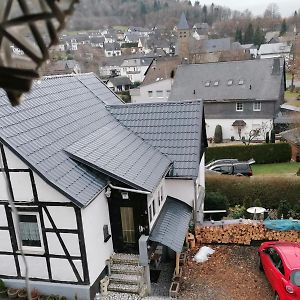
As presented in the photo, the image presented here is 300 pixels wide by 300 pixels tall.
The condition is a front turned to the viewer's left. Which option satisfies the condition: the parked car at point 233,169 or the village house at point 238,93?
the parked car

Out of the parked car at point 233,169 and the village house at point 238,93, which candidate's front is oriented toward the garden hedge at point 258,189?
the village house

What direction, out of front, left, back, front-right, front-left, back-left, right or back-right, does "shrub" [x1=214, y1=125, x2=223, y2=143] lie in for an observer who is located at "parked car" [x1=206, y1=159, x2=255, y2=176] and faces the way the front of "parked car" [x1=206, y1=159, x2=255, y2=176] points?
right

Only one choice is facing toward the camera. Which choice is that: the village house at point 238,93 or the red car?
the village house

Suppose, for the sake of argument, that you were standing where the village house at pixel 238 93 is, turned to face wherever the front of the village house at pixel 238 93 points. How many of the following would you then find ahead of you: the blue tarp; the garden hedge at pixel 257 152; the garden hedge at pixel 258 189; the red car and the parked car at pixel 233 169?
5

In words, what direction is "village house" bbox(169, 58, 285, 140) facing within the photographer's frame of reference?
facing the viewer

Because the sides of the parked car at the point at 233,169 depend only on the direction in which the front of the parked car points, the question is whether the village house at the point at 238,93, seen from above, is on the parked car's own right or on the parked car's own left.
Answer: on the parked car's own right

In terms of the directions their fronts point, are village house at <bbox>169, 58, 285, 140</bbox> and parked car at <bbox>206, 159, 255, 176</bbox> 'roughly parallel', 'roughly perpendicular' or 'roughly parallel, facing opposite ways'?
roughly perpendicular

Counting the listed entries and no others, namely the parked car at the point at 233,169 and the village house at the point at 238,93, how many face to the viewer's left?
1

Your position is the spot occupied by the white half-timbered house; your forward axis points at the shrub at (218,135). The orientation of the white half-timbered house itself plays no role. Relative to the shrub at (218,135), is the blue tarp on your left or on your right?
right

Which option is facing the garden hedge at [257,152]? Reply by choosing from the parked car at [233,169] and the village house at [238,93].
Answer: the village house

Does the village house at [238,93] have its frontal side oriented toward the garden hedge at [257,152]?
yes

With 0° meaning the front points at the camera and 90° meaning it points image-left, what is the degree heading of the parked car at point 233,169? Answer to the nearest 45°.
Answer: approximately 90°
